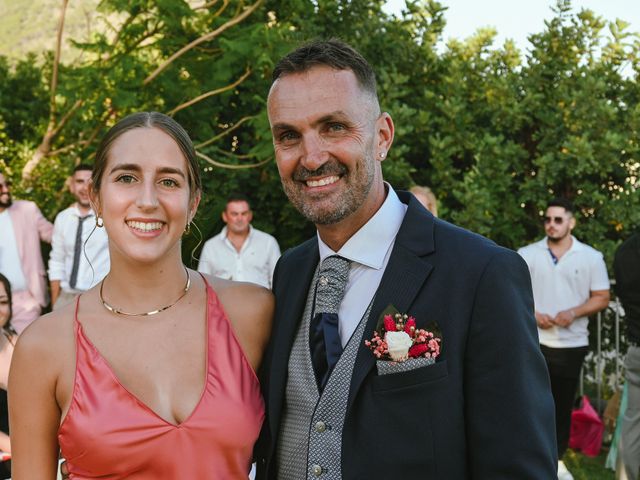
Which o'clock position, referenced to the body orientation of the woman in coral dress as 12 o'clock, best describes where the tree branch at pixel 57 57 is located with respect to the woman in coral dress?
The tree branch is roughly at 6 o'clock from the woman in coral dress.

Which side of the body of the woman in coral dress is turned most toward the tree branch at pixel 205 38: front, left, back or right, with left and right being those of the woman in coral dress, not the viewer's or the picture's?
back

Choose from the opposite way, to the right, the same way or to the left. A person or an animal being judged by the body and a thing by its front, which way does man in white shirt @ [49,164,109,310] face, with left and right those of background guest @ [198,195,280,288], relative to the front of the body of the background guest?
the same way

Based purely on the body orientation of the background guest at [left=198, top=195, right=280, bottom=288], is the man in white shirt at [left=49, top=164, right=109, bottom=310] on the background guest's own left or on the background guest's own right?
on the background guest's own right

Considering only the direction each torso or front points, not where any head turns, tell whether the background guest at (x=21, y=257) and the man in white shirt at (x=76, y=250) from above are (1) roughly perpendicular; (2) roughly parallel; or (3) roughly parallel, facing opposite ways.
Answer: roughly parallel

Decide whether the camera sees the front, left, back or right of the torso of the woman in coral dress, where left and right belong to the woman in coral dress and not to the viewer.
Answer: front

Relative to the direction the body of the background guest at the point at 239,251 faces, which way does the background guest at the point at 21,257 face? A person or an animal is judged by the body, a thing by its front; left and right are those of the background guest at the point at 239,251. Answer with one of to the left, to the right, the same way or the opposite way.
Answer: the same way

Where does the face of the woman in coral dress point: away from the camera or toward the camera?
toward the camera

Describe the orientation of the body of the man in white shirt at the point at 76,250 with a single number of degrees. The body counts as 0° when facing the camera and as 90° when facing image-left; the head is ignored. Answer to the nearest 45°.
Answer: approximately 0°

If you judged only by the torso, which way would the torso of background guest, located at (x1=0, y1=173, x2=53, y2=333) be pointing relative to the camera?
toward the camera

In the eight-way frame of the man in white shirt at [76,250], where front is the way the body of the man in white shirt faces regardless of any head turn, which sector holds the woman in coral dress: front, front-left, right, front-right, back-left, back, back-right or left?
front

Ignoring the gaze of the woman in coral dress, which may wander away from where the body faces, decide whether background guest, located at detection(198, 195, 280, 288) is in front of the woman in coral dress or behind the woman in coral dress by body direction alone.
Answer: behind

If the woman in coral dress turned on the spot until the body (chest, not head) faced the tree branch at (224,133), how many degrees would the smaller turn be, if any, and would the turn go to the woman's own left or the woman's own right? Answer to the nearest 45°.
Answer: approximately 180°

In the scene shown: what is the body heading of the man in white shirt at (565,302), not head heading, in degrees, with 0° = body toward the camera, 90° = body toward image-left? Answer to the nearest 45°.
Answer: approximately 45°

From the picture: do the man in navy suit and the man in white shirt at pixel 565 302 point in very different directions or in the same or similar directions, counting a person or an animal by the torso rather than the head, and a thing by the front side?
same or similar directions
